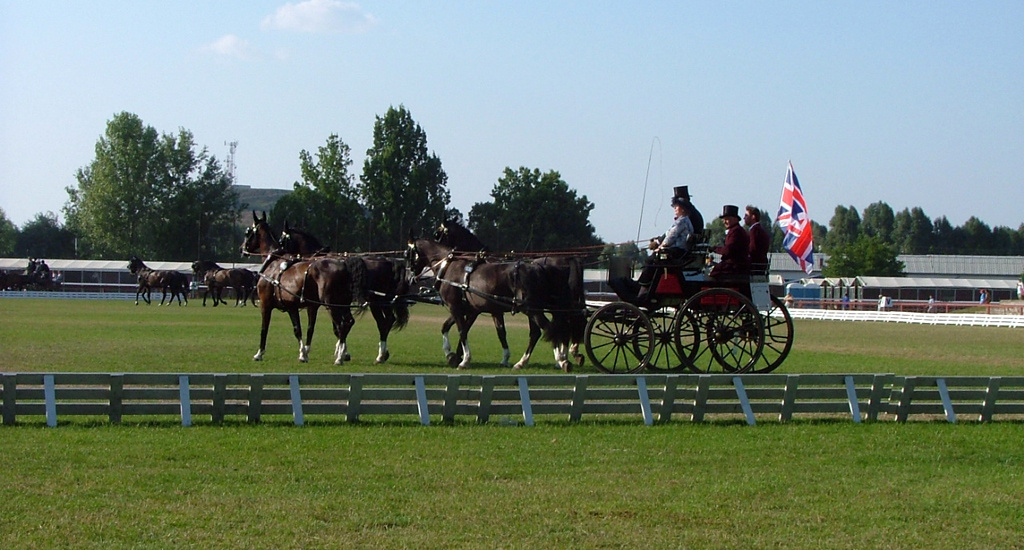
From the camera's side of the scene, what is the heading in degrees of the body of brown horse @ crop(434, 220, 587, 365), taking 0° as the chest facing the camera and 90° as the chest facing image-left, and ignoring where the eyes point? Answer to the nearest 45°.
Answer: approximately 90°

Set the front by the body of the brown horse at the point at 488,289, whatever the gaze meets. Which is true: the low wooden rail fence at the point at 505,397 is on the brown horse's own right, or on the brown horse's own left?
on the brown horse's own left

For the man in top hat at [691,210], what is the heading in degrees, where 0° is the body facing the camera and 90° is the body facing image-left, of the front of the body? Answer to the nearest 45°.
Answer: approximately 90°

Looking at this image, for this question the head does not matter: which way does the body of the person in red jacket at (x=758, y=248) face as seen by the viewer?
to the viewer's left

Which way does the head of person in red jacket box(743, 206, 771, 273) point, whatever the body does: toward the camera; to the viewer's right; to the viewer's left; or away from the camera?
to the viewer's left

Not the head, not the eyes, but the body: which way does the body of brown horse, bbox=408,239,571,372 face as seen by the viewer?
to the viewer's left

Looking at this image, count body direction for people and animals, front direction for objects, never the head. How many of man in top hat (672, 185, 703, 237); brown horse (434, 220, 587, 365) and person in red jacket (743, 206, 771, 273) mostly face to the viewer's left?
3

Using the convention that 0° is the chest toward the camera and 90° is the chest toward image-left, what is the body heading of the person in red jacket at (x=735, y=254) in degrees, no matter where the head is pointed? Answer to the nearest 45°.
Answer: approximately 90°

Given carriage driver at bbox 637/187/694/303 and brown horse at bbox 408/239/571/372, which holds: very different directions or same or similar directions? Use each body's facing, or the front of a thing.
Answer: same or similar directions

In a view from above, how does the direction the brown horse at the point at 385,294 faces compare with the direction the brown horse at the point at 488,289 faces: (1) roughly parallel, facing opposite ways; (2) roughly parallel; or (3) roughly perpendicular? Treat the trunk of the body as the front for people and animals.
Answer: roughly parallel

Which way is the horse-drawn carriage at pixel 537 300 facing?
to the viewer's left

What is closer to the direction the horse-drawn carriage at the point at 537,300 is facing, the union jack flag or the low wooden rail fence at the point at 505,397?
the low wooden rail fence

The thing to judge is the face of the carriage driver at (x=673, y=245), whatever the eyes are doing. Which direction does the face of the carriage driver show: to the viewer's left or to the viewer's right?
to the viewer's left

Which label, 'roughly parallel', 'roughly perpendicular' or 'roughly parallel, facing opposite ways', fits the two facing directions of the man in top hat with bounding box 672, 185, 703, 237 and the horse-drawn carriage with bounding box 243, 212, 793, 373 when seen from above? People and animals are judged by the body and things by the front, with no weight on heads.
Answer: roughly parallel
